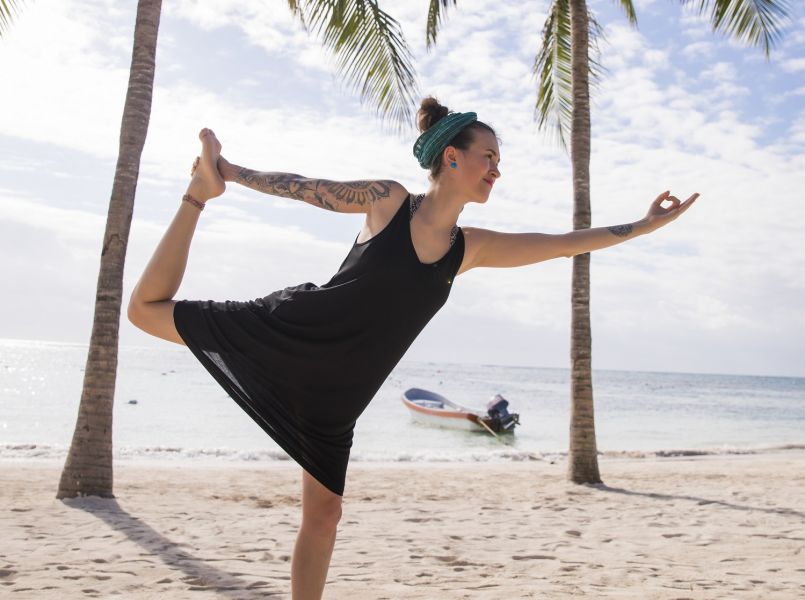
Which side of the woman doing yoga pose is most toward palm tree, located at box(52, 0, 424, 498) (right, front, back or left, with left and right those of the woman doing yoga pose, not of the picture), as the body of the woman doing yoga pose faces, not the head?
back

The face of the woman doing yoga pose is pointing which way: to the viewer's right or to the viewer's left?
to the viewer's right

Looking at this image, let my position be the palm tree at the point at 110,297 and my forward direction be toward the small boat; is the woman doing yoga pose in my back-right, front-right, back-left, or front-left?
back-right

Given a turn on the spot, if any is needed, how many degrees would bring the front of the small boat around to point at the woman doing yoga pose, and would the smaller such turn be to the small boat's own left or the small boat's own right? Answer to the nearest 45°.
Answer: approximately 135° to the small boat's own left

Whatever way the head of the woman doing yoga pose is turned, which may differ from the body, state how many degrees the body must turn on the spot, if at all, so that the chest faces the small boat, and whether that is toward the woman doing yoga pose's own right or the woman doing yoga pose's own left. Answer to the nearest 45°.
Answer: approximately 135° to the woman doing yoga pose's own left

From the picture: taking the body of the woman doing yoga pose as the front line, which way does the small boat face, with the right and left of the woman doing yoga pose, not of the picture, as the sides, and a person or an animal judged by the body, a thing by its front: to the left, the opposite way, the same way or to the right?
the opposite way

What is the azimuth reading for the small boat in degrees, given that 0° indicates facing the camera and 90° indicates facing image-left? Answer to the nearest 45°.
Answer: approximately 135°

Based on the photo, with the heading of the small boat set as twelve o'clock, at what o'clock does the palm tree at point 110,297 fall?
The palm tree is roughly at 8 o'clock from the small boat.
